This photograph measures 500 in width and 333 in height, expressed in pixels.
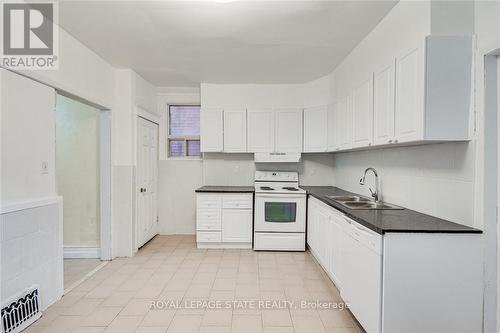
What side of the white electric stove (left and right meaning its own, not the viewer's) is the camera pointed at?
front

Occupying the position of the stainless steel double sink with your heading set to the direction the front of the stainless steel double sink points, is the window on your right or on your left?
on your right

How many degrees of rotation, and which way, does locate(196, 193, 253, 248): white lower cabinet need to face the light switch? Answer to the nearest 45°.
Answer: approximately 45° to its right

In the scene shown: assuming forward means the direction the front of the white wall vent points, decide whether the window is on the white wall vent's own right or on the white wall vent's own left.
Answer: on the white wall vent's own left

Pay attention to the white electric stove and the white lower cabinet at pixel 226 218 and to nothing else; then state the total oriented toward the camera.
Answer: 2

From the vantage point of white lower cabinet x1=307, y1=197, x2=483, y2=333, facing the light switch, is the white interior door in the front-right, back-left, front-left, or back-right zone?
front-right

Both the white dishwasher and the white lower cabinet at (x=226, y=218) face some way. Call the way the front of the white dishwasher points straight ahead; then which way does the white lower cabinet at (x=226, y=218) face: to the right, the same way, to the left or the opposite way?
to the left

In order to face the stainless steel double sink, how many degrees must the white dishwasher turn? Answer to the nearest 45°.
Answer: approximately 135° to its right

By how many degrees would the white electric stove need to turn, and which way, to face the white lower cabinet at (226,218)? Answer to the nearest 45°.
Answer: approximately 90° to its right

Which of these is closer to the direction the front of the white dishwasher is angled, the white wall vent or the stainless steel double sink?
the white wall vent

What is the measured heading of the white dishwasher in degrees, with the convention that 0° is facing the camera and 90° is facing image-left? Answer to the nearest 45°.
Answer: approximately 45°

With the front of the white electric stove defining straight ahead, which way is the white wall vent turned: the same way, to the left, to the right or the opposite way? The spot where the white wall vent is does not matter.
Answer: to the left

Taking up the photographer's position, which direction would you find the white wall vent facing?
facing the viewer and to the right of the viewer

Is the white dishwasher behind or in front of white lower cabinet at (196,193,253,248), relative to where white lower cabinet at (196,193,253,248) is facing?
in front

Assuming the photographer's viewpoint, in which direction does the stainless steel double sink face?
facing the viewer and to the left of the viewer

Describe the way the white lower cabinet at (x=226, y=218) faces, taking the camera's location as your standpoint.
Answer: facing the viewer
